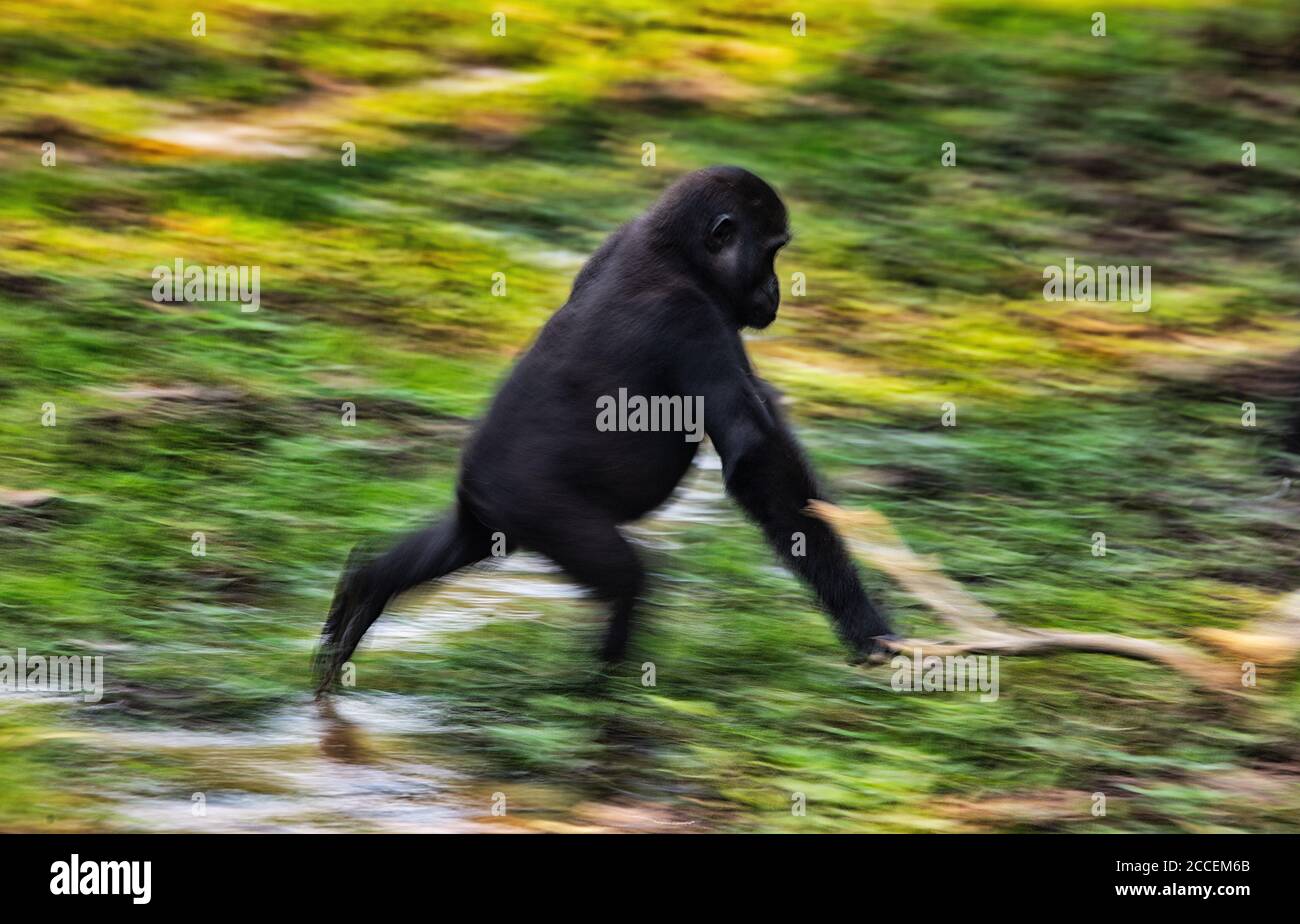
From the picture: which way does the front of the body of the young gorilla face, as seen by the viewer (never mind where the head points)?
to the viewer's right
